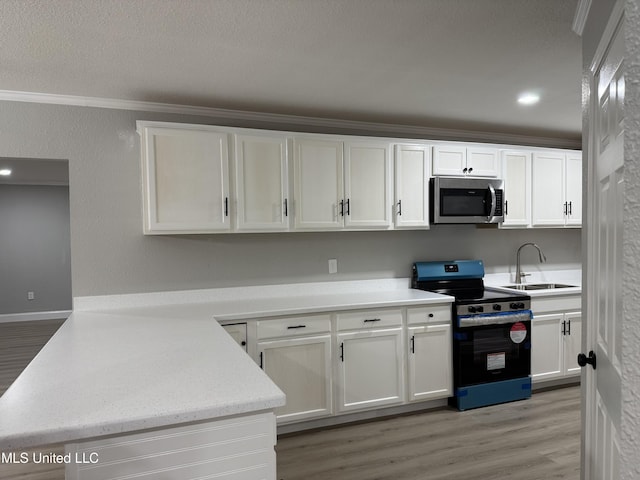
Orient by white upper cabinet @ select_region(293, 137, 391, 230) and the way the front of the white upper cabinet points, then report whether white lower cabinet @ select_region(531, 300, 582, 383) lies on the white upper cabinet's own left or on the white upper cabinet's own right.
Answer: on the white upper cabinet's own left

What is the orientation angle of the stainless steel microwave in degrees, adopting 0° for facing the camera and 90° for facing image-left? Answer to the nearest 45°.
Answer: approximately 315°

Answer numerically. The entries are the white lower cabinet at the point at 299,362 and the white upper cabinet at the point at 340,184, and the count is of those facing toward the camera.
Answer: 2

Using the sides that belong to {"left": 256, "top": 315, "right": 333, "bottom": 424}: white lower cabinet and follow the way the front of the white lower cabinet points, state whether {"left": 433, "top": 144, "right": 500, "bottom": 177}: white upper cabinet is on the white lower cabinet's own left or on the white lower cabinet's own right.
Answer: on the white lower cabinet's own left
